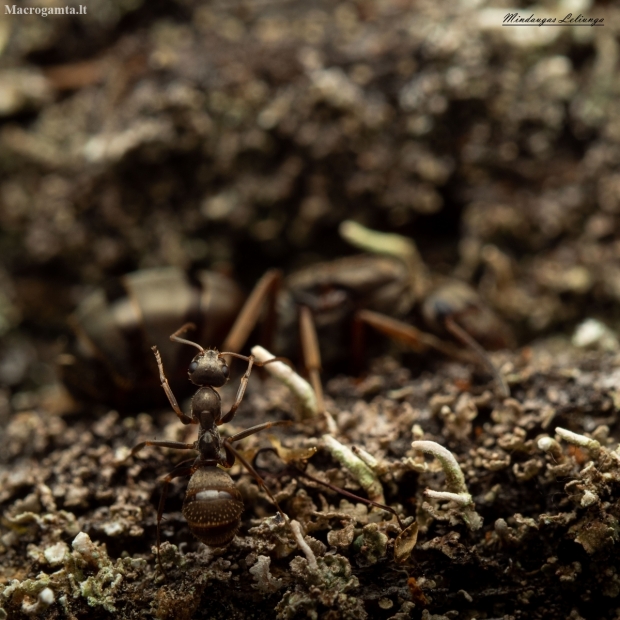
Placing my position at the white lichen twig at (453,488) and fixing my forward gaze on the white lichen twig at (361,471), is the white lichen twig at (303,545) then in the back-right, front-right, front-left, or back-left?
front-left

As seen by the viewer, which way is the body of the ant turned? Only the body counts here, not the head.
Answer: away from the camera

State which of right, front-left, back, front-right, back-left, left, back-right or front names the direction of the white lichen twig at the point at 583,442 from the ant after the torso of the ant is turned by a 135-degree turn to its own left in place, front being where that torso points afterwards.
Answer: back-left

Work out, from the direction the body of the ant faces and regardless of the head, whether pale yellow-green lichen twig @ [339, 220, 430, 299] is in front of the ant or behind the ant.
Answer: in front
